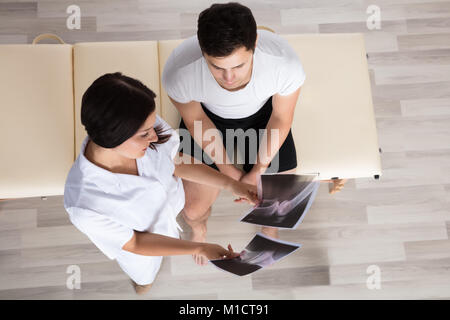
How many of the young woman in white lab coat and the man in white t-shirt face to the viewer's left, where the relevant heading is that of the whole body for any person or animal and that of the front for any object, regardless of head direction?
0

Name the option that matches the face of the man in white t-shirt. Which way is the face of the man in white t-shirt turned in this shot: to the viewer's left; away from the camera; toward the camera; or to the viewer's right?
toward the camera

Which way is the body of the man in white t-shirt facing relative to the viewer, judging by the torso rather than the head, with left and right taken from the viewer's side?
facing the viewer

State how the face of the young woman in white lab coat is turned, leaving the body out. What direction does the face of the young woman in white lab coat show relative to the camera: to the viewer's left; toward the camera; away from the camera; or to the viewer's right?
to the viewer's right
